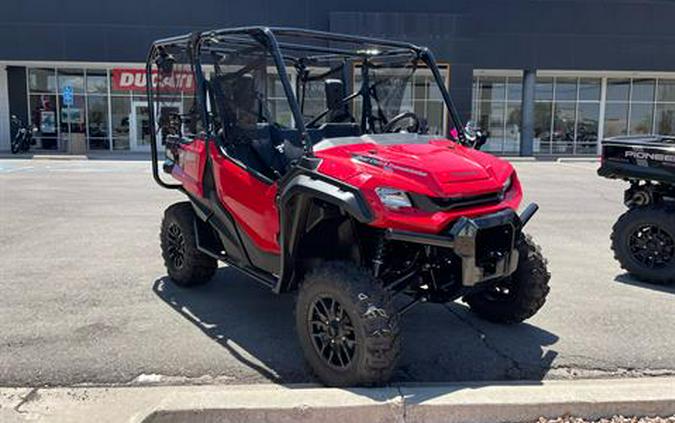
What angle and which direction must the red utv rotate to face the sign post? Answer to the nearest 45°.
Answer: approximately 180°

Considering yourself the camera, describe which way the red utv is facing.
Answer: facing the viewer and to the right of the viewer

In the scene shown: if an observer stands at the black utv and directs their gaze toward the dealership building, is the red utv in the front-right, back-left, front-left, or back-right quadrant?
back-left

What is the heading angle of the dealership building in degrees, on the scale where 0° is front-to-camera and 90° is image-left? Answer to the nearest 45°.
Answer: approximately 0°

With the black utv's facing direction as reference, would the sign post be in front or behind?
behind

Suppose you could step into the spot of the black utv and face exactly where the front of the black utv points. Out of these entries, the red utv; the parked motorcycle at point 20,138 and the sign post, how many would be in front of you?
0

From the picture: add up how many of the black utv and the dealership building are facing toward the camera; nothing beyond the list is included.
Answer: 1

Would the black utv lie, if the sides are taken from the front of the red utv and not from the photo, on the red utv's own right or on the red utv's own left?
on the red utv's own left

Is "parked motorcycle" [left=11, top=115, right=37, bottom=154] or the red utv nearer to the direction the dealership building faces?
the red utv

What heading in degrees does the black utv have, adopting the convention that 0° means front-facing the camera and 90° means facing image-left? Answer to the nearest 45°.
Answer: approximately 270°

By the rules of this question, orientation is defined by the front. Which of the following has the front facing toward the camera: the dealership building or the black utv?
the dealership building

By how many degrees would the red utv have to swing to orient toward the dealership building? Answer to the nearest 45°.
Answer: approximately 135° to its left

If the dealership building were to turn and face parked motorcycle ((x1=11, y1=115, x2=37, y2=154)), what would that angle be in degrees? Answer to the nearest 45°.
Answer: approximately 90° to its right

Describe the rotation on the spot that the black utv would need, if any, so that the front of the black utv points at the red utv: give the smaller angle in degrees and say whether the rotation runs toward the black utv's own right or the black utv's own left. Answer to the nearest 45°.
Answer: approximately 135° to the black utv's own right

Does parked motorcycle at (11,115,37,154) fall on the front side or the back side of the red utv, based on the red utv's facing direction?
on the back side
